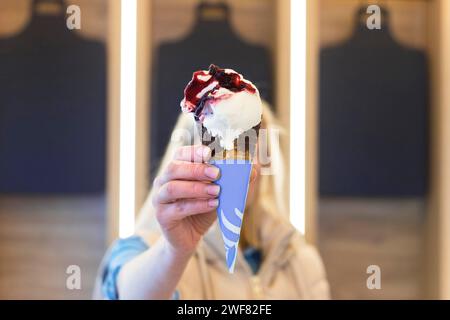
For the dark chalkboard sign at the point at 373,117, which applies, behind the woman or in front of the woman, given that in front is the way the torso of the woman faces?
behind

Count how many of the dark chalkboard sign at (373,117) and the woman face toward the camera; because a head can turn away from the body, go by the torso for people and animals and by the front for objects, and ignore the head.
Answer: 2

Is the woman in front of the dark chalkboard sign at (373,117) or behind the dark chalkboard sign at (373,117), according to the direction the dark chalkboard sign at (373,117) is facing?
in front

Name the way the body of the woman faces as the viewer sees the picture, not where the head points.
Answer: toward the camera
